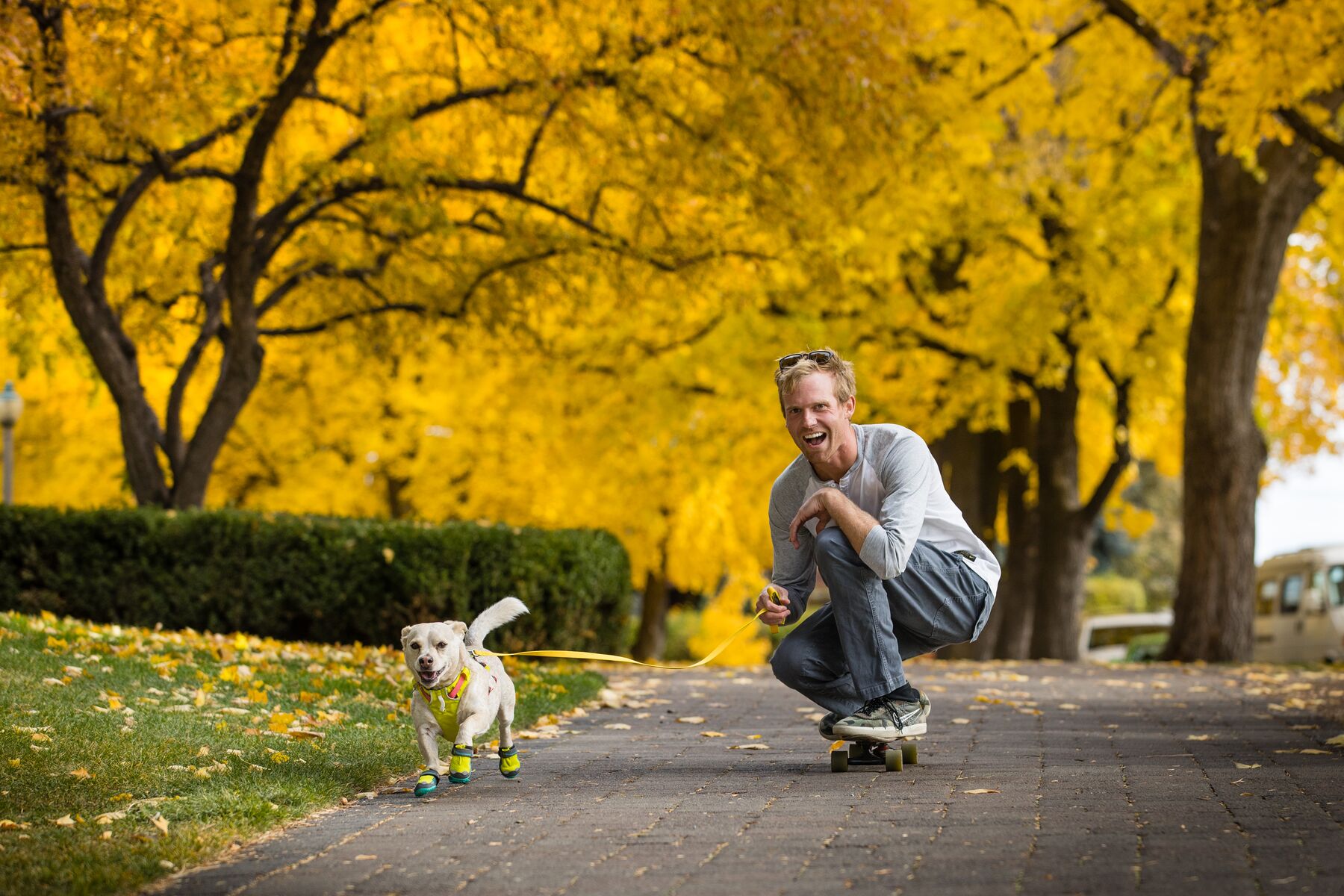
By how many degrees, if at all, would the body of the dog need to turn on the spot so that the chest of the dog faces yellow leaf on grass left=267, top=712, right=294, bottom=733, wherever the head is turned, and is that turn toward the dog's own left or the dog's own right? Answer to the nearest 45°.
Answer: approximately 90° to the dog's own right

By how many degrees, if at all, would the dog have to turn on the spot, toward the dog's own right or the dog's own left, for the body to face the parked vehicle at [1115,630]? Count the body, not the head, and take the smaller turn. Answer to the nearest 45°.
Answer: approximately 180°

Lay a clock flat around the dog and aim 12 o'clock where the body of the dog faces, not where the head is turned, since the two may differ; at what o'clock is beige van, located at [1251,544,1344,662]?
The beige van is roughly at 6 o'clock from the dog.

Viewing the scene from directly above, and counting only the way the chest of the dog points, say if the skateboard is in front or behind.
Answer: behind

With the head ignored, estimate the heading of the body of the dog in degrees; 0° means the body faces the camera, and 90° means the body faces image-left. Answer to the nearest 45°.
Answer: approximately 45°

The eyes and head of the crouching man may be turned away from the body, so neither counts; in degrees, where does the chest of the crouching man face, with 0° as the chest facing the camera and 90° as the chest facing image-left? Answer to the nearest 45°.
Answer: approximately 45°

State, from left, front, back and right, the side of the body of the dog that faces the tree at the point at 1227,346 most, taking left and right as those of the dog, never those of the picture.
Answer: back

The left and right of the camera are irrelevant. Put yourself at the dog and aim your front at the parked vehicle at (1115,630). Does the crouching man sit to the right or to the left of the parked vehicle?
right
